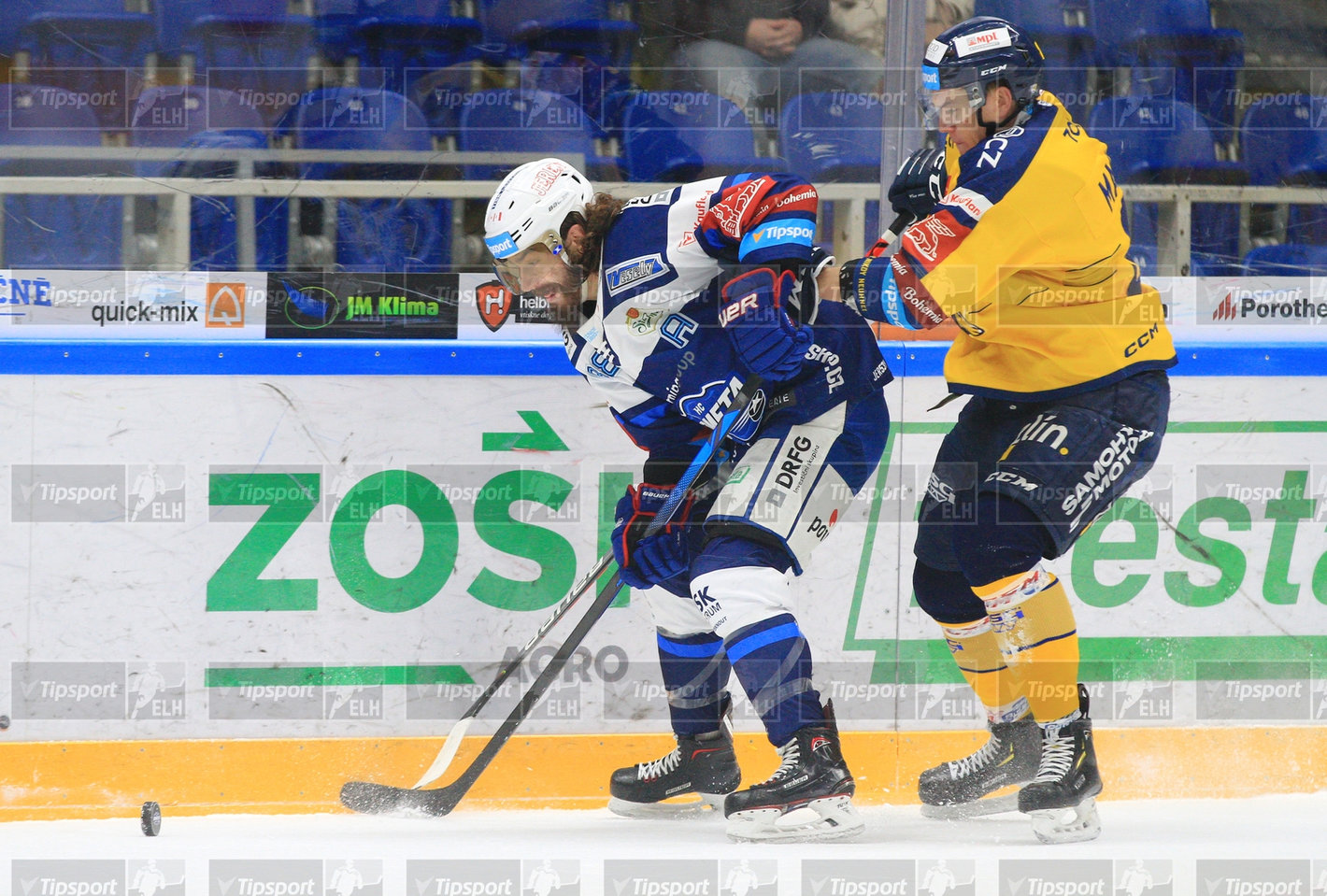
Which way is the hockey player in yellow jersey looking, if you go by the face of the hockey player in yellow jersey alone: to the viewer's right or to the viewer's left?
to the viewer's left

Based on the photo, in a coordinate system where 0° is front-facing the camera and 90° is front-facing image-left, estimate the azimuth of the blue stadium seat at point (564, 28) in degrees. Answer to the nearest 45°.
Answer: approximately 0°

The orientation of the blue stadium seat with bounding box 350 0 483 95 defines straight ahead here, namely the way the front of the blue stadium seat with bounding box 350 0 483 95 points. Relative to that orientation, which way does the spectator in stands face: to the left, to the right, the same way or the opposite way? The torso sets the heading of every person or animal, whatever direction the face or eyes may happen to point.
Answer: the same way

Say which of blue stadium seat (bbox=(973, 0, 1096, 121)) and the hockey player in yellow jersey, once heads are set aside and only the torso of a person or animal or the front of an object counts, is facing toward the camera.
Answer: the blue stadium seat

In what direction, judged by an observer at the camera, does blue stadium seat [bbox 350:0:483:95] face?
facing the viewer

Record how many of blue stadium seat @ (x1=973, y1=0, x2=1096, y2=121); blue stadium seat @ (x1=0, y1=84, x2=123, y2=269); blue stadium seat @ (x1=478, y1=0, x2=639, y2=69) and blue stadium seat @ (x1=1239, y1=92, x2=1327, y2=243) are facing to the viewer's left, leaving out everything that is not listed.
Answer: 0

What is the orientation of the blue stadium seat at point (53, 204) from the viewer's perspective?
toward the camera

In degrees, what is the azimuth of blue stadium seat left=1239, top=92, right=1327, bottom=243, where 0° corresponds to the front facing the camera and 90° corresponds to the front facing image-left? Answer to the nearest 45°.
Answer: approximately 0°

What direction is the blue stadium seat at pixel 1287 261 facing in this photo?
toward the camera

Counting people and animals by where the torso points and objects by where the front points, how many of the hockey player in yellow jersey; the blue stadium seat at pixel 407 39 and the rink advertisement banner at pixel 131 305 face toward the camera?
2

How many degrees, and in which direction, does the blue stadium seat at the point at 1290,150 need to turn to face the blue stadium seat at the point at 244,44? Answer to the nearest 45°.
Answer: approximately 45° to its right

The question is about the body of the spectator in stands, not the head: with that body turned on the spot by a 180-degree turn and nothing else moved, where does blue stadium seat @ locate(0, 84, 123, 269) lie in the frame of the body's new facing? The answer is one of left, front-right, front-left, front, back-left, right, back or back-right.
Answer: left
